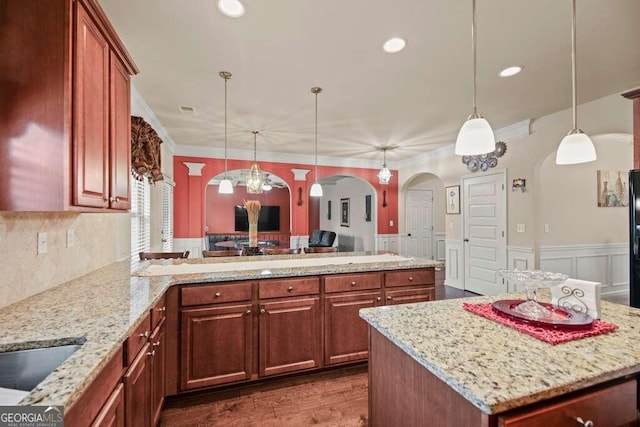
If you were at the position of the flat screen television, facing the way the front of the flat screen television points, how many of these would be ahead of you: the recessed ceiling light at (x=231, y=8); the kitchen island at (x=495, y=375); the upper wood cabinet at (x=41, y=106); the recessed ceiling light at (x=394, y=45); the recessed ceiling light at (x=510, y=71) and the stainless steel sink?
6

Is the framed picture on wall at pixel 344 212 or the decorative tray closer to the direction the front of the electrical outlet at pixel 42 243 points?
the decorative tray

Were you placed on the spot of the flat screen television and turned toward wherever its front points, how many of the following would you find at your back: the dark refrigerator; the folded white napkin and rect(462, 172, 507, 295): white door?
0

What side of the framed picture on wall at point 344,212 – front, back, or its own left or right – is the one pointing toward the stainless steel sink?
front

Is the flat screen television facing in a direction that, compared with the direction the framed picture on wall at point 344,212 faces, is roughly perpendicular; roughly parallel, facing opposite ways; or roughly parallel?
roughly parallel

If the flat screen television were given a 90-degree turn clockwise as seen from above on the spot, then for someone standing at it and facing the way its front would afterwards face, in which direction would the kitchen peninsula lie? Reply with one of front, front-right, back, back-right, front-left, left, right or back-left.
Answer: left

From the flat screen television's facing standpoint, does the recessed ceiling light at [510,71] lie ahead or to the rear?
ahead

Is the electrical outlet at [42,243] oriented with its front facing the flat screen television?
no

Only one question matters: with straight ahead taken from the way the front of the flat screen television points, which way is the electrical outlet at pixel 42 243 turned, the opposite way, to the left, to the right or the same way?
to the left

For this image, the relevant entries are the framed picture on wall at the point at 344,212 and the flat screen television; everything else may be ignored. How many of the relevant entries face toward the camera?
2

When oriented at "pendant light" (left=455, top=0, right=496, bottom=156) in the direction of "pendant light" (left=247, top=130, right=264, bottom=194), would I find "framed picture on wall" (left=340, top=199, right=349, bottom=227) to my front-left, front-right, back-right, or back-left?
front-right

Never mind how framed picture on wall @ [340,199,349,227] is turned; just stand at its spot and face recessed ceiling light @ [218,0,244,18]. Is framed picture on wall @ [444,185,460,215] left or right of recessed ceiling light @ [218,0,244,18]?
left

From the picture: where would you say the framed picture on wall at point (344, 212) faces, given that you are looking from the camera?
facing the viewer

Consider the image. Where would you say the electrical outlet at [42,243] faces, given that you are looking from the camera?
facing the viewer and to the right of the viewer

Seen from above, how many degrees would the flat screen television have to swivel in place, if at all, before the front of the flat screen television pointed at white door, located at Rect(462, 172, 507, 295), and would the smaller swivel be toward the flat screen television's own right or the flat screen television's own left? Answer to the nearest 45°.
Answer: approximately 45° to the flat screen television's own left

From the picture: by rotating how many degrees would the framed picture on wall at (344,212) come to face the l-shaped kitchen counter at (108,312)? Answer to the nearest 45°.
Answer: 0° — it already faces it
